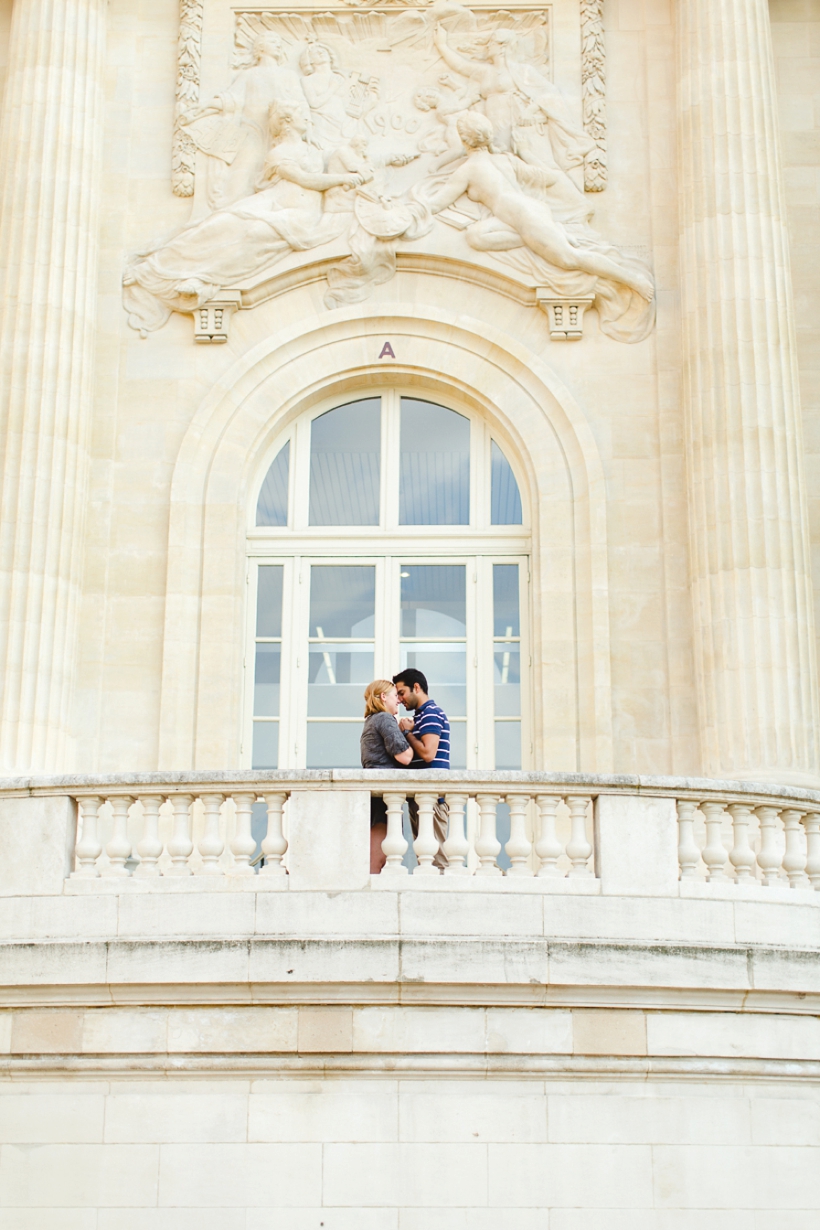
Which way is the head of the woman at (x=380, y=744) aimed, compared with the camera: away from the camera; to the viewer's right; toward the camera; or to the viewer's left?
to the viewer's right

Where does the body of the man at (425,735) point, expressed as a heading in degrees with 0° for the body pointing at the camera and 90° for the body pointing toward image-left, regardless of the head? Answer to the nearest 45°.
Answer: approximately 90°
